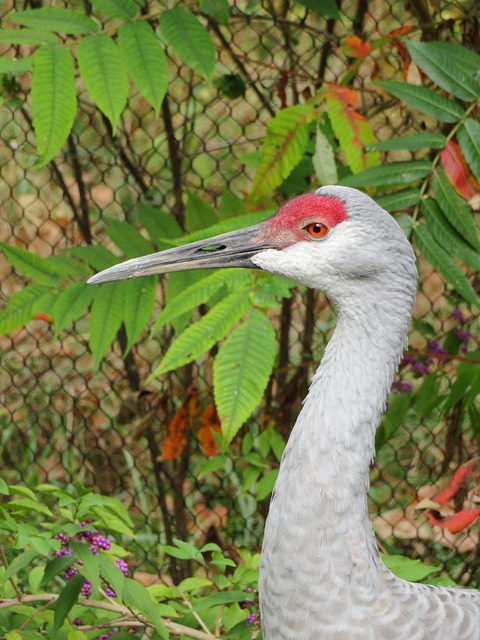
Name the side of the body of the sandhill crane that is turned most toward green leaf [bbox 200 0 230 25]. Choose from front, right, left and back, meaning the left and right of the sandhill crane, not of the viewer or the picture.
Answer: right

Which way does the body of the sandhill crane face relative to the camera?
to the viewer's left

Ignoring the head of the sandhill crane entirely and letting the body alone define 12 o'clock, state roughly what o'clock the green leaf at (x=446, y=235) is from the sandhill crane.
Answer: The green leaf is roughly at 4 o'clock from the sandhill crane.

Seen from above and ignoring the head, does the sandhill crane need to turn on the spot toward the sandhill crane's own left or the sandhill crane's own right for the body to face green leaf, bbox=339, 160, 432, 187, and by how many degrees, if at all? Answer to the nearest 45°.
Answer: approximately 135° to the sandhill crane's own right

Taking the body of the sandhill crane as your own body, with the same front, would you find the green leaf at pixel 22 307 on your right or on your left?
on your right

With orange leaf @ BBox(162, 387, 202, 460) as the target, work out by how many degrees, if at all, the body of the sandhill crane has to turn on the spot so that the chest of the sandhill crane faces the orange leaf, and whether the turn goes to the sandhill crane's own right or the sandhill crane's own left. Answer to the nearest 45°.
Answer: approximately 90° to the sandhill crane's own right

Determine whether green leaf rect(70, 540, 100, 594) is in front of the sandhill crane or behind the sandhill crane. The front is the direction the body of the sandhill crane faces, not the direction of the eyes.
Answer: in front

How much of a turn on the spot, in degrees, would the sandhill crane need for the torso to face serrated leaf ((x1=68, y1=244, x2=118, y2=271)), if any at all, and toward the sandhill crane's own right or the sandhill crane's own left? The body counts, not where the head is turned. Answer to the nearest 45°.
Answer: approximately 90° to the sandhill crane's own right

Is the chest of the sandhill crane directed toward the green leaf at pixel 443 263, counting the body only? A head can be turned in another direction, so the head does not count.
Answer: no

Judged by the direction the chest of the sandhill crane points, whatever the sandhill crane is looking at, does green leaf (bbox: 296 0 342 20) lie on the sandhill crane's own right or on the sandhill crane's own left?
on the sandhill crane's own right
